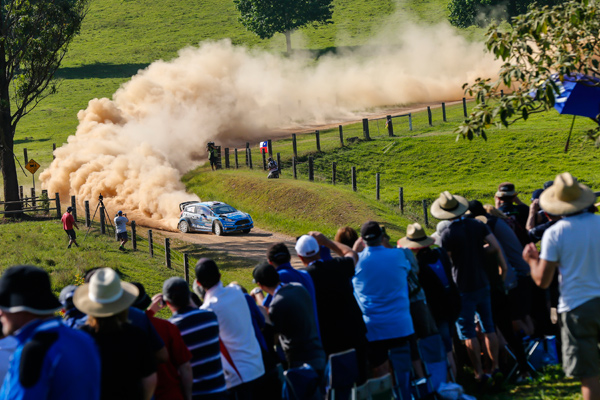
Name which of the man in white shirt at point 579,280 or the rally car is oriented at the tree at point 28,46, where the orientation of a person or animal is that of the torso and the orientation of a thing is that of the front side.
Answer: the man in white shirt

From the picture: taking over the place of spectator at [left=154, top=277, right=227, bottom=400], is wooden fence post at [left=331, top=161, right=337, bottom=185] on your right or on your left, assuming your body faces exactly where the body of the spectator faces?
on your right

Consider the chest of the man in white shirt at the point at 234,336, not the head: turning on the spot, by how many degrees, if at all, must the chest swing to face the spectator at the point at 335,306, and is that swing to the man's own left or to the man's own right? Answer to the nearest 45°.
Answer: approximately 90° to the man's own right

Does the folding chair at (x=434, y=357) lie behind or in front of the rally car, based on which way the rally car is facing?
in front

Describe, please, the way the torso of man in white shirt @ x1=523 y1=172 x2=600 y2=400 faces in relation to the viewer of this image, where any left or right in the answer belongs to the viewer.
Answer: facing away from the viewer and to the left of the viewer

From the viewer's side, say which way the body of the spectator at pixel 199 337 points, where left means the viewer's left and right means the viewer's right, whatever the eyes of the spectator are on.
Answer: facing away from the viewer and to the left of the viewer

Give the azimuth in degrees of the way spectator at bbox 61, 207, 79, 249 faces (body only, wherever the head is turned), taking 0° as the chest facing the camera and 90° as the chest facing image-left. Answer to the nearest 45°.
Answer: approximately 225°

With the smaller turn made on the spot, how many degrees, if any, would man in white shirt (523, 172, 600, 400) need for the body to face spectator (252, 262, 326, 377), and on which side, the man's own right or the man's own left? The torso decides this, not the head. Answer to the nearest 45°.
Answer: approximately 45° to the man's own left

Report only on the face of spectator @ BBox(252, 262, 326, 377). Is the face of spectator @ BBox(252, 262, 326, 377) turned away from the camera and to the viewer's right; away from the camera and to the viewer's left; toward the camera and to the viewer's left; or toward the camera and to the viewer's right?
away from the camera and to the viewer's left

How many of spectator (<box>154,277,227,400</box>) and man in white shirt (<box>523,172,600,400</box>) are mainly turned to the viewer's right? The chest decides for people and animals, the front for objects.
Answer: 0

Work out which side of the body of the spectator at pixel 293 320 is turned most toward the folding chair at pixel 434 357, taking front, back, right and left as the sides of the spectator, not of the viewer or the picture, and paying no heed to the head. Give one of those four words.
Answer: right

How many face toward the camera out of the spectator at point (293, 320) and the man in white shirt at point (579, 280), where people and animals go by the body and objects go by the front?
0

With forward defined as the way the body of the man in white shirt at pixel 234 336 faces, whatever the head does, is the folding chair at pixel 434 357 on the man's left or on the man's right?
on the man's right
